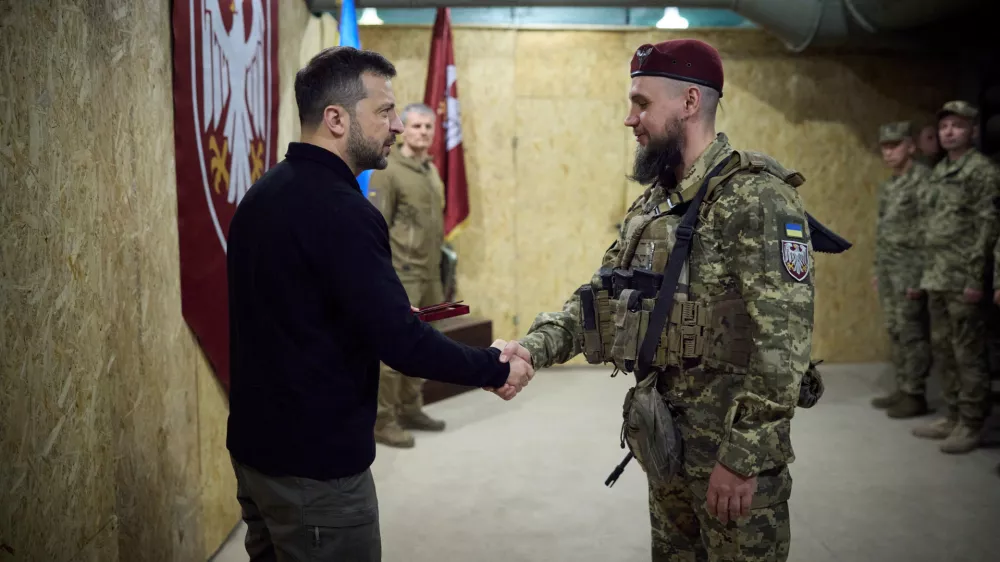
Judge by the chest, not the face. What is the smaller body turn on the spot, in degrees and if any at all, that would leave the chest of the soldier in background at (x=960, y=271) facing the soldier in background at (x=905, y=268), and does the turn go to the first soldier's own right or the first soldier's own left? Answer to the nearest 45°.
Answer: approximately 90° to the first soldier's own right

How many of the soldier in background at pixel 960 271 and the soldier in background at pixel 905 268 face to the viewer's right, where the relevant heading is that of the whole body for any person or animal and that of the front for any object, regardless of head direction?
0

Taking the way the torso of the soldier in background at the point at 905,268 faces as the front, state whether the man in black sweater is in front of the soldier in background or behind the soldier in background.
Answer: in front

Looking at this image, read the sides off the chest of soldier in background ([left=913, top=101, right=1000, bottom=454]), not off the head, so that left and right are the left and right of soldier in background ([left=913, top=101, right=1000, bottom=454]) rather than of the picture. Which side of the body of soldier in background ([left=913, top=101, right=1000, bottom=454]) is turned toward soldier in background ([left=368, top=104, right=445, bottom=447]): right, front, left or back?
front

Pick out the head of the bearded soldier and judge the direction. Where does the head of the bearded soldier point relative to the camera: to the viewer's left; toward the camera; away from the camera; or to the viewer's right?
to the viewer's left

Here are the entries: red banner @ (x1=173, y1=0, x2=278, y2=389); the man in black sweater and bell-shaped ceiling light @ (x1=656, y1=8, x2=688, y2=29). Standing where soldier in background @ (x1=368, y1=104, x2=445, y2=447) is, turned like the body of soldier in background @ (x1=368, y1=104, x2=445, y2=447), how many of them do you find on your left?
1

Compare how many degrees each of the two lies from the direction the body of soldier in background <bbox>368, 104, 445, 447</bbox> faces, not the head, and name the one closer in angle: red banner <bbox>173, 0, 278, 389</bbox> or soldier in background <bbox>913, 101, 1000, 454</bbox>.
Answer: the soldier in background

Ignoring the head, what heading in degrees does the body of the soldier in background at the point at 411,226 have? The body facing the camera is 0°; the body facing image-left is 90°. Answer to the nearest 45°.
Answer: approximately 315°

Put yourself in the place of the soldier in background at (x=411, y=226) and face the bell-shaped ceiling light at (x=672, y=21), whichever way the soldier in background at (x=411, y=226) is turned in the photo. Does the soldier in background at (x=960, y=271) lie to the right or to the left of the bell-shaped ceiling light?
right

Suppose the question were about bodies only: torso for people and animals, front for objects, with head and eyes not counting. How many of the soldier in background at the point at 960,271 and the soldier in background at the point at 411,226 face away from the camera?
0

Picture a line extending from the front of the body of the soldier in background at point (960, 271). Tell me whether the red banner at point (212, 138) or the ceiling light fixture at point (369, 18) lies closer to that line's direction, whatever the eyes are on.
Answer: the red banner

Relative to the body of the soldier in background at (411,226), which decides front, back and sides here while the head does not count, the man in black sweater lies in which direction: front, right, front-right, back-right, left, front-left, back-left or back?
front-right
